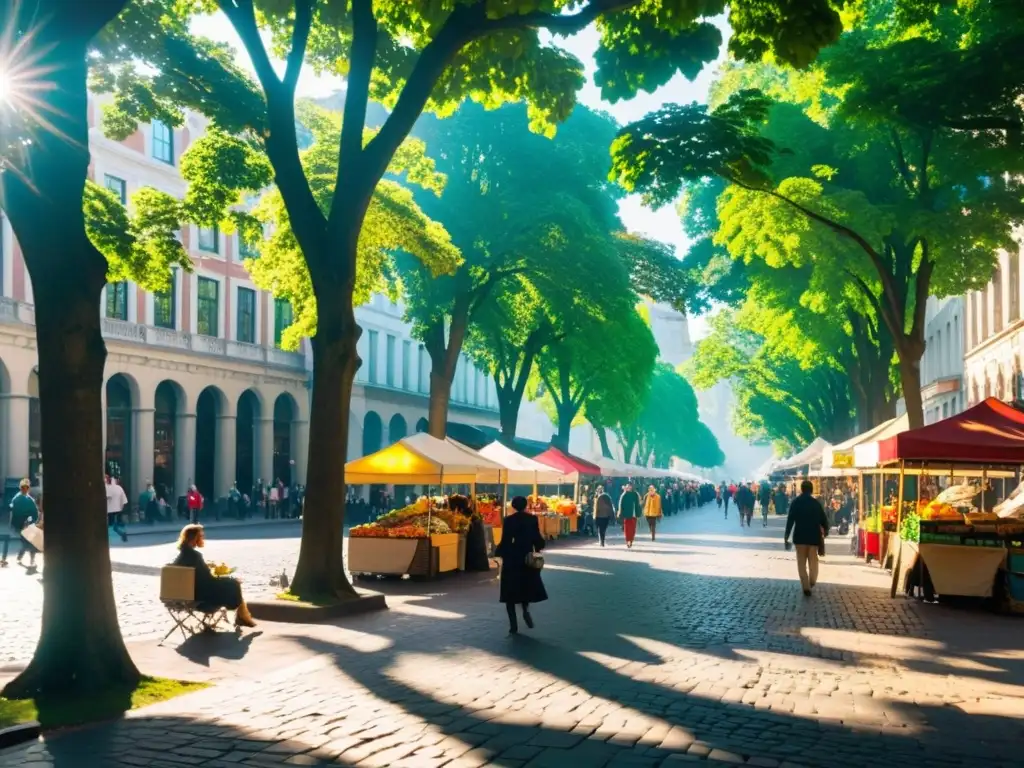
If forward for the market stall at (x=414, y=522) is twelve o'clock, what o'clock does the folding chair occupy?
The folding chair is roughly at 2 o'clock from the market stall.

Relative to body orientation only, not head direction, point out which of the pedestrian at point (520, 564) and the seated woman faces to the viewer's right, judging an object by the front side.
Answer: the seated woman

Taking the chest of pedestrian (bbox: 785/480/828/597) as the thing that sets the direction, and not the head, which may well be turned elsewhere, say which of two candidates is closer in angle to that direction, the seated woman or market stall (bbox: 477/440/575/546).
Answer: the market stall

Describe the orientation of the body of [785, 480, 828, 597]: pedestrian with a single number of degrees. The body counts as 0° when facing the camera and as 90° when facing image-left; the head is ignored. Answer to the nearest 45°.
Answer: approximately 180°

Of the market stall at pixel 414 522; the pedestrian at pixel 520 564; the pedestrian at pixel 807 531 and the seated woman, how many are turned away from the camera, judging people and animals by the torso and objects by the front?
2

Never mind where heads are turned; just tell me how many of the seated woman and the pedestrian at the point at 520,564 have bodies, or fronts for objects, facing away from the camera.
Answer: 1

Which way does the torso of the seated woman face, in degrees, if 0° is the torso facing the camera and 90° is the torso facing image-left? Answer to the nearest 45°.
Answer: approximately 270°

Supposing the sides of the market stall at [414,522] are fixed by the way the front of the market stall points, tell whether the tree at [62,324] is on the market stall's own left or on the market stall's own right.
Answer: on the market stall's own right

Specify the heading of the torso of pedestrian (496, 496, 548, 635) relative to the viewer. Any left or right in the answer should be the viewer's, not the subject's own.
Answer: facing away from the viewer

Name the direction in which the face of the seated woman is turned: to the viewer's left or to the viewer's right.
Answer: to the viewer's right
